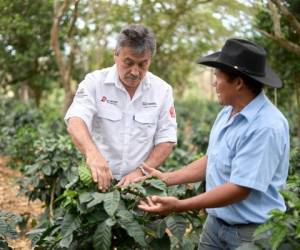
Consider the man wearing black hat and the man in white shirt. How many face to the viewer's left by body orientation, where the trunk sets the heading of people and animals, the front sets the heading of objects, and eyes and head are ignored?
1

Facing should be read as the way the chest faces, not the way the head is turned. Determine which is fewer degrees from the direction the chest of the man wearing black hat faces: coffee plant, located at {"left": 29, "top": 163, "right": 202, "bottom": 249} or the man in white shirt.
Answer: the coffee plant

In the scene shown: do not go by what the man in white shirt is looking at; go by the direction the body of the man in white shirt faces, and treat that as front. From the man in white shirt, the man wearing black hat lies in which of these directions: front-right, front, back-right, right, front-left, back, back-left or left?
front-left

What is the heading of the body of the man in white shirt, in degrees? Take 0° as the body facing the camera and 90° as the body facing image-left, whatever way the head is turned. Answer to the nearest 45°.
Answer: approximately 0°

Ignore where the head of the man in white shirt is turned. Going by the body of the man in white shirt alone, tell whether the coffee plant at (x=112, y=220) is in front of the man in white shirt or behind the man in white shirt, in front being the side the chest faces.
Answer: in front

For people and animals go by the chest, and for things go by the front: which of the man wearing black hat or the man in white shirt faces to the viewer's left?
the man wearing black hat

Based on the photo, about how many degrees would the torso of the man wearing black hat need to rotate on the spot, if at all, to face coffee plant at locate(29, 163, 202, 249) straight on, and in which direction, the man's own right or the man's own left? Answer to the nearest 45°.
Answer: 0° — they already face it

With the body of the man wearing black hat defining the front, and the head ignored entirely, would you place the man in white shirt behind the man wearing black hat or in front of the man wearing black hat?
in front

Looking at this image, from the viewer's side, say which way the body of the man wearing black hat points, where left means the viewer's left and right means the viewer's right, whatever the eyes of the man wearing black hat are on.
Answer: facing to the left of the viewer

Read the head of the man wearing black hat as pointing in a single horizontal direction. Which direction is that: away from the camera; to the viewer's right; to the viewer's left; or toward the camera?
to the viewer's left

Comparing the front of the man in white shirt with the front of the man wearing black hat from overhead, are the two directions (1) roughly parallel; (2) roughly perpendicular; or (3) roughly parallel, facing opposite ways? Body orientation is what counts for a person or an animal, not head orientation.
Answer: roughly perpendicular
